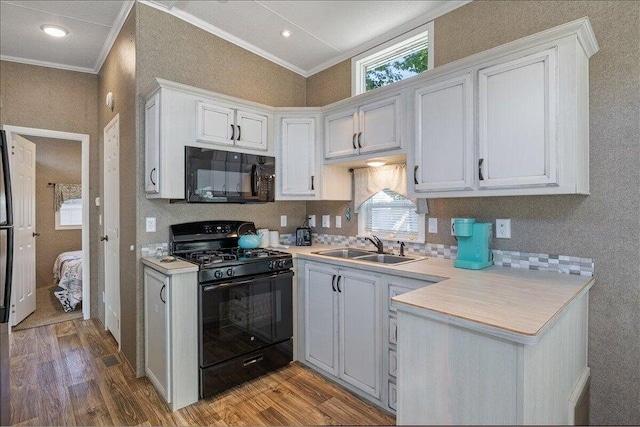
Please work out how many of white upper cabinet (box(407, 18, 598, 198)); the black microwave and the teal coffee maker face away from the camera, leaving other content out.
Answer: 0

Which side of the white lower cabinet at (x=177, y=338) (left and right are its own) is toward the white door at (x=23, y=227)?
right

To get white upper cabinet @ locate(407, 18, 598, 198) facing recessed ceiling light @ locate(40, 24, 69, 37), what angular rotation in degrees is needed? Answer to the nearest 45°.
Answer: approximately 45° to its right

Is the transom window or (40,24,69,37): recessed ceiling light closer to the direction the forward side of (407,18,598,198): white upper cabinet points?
the recessed ceiling light

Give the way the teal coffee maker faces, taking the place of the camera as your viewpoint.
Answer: facing the viewer and to the left of the viewer

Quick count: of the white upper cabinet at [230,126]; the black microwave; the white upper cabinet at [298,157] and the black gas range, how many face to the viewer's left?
0

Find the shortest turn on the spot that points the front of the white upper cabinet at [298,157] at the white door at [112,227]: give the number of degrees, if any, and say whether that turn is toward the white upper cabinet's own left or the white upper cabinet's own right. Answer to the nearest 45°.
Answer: approximately 90° to the white upper cabinet's own right

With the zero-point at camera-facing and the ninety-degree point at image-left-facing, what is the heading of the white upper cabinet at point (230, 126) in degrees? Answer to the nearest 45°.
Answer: approximately 315°

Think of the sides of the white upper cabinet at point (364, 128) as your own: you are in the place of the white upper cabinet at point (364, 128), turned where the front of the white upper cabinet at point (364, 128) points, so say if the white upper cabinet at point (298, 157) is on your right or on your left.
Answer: on your right

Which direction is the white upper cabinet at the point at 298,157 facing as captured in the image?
toward the camera

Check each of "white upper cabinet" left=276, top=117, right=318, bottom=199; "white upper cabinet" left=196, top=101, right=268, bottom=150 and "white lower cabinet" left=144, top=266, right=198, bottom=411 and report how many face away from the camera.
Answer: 0
